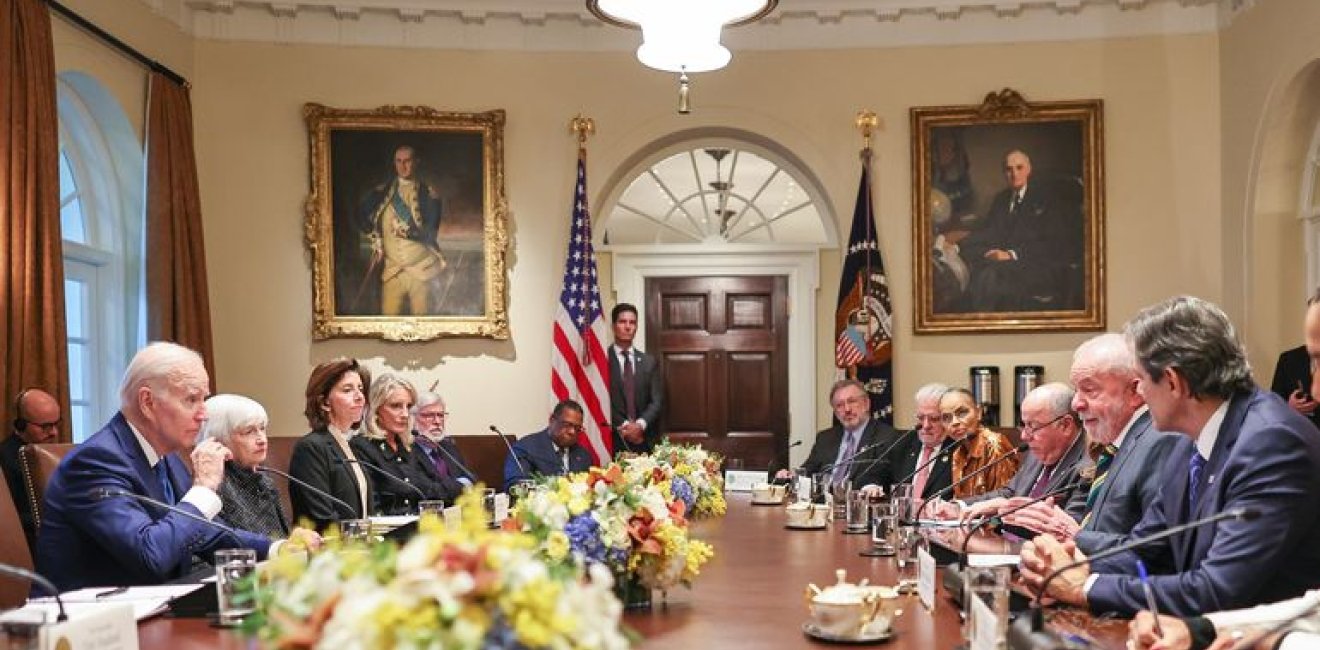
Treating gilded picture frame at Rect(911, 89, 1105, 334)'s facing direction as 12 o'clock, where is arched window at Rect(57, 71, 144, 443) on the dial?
The arched window is roughly at 2 o'clock from the gilded picture frame.

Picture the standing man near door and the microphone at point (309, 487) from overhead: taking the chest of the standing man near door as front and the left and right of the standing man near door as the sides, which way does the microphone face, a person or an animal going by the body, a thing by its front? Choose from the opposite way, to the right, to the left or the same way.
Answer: to the right

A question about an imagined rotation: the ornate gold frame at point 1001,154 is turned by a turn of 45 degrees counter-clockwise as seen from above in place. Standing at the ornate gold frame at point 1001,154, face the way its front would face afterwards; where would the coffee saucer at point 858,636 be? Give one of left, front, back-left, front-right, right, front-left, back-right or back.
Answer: front-right

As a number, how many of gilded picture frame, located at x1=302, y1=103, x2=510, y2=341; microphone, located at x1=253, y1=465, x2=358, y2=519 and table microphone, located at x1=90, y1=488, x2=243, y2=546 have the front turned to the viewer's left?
2

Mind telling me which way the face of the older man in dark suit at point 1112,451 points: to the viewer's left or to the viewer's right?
to the viewer's left

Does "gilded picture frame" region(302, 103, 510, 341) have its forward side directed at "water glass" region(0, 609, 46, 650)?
yes

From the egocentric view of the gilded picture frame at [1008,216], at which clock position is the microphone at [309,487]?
The microphone is roughly at 1 o'clock from the gilded picture frame.

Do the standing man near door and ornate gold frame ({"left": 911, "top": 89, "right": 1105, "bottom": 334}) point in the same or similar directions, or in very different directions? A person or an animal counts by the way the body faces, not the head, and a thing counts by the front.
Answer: same or similar directions

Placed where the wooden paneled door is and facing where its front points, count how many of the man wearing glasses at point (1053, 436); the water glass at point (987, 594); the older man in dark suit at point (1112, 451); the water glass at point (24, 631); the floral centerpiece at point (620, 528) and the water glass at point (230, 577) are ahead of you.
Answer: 6

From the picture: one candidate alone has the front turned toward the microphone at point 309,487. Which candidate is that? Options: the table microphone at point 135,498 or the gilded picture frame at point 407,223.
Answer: the gilded picture frame

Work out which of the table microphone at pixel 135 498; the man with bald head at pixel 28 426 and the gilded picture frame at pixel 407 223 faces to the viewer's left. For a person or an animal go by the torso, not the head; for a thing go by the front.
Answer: the table microphone

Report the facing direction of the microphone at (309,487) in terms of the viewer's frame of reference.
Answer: facing to the left of the viewer

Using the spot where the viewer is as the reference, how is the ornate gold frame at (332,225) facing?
facing the viewer

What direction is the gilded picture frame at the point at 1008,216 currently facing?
toward the camera

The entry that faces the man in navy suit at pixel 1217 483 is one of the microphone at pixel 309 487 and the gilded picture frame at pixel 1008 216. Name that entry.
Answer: the gilded picture frame

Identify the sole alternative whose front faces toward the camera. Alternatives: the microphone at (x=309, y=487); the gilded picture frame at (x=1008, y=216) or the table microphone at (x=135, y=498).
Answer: the gilded picture frame

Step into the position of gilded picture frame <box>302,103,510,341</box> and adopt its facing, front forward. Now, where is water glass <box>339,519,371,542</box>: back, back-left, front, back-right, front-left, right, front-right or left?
front

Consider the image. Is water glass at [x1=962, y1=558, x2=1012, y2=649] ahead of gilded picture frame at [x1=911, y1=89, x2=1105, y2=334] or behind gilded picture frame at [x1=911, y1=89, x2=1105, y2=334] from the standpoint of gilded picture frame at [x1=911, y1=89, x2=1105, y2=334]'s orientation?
ahead

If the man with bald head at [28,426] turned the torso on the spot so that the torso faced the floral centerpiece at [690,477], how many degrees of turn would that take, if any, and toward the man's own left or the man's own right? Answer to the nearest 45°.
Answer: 0° — they already face it
